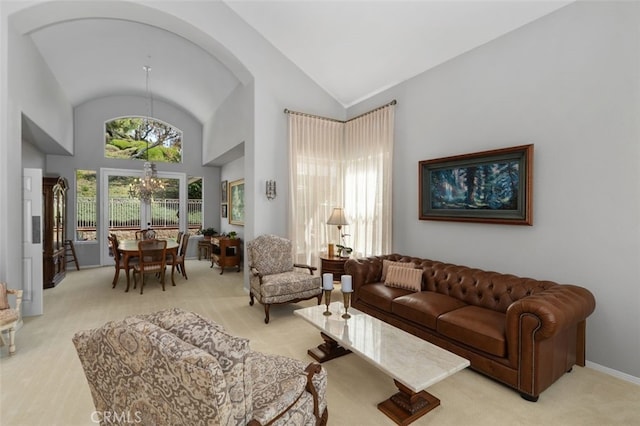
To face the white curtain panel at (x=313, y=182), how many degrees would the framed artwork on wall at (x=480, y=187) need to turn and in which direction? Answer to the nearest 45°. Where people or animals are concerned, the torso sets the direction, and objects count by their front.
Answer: approximately 45° to its right

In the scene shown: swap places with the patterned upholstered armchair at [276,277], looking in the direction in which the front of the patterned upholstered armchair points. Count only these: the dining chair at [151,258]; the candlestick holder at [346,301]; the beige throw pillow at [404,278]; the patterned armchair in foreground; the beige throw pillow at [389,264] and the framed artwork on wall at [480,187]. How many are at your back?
1

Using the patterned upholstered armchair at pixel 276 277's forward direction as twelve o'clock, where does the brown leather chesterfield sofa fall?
The brown leather chesterfield sofa is roughly at 12 o'clock from the patterned upholstered armchair.

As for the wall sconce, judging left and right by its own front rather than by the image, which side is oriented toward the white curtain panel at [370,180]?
left

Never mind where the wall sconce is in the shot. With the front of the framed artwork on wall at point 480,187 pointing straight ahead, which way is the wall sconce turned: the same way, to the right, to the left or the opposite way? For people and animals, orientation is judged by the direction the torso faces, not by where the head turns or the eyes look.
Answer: to the left

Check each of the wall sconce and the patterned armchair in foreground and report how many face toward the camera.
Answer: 1

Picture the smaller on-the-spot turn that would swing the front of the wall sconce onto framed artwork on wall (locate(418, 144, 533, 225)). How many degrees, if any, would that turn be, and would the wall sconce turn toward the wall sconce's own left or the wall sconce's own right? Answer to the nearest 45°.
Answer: approximately 45° to the wall sconce's own left

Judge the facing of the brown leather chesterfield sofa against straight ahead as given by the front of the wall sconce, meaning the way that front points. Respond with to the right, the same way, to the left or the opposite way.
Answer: to the right

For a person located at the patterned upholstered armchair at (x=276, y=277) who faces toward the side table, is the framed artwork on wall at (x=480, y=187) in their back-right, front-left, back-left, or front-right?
front-right

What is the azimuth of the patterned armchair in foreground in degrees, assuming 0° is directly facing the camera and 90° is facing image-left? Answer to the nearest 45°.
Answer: approximately 225°

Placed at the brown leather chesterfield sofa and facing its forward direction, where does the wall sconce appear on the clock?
The wall sconce is roughly at 2 o'clock from the brown leather chesterfield sofa.

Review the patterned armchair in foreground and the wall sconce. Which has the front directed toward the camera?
the wall sconce

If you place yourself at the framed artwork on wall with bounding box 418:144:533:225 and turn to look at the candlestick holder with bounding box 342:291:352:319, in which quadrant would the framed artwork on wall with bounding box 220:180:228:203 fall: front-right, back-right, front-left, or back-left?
front-right

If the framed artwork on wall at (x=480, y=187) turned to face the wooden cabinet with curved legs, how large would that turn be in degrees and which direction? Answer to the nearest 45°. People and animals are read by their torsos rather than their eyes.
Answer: approximately 45° to its right

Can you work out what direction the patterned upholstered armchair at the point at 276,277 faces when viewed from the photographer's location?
facing the viewer and to the right of the viewer

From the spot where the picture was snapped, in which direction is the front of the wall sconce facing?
facing the viewer
